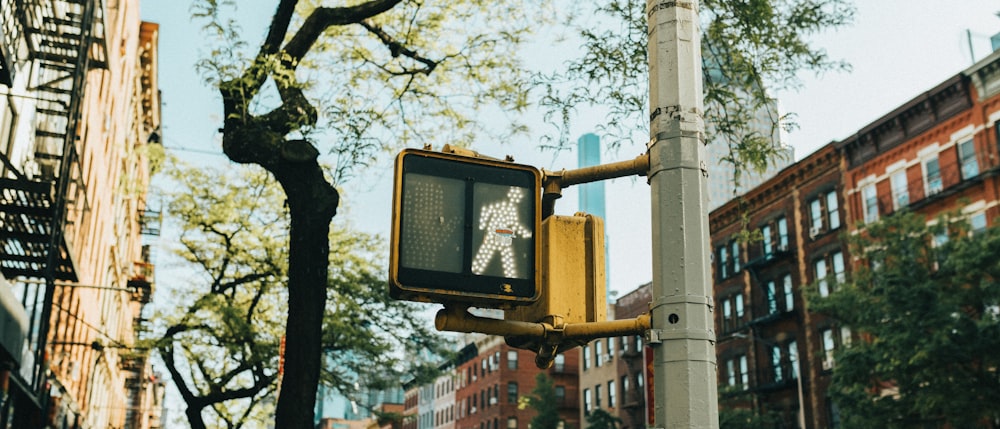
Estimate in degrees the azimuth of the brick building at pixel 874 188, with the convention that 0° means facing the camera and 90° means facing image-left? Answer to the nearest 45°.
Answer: approximately 45°

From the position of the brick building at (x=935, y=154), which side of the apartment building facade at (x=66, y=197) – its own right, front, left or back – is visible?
front

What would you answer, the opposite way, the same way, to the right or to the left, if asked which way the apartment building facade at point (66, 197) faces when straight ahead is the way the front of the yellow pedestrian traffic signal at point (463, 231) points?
to the left

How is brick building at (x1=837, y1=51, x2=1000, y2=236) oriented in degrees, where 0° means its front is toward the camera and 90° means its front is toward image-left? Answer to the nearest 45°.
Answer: approximately 45°

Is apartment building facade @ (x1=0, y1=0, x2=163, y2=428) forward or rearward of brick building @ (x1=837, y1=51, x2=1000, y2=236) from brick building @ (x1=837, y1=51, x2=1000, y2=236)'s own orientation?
forward

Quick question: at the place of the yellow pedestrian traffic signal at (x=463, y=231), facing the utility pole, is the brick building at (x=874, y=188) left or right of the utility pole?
left

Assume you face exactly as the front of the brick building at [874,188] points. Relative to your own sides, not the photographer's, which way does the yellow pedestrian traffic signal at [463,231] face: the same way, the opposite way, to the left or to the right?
to the left

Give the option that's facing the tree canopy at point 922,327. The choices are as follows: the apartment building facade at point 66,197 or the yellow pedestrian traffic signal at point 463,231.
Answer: the apartment building facade

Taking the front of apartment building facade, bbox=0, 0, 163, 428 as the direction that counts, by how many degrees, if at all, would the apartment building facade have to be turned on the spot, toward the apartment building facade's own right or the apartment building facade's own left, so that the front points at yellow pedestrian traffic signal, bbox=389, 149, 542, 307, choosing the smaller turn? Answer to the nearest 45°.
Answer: approximately 90° to the apartment building facade's own right

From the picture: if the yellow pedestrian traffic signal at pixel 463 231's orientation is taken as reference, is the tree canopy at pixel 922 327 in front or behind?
behind

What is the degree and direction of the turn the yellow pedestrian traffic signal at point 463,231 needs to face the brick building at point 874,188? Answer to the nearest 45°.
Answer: approximately 135° to its left

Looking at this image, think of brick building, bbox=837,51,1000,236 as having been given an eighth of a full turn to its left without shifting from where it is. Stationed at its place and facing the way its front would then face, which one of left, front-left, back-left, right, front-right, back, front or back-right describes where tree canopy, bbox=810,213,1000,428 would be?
front

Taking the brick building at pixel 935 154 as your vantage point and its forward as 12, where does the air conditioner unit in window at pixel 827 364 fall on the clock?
The air conditioner unit in window is roughly at 3 o'clock from the brick building.

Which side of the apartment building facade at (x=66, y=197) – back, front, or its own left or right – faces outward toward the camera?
right

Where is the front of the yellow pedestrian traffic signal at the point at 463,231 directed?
toward the camera

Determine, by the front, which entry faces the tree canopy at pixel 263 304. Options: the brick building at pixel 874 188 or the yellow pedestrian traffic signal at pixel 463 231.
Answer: the brick building

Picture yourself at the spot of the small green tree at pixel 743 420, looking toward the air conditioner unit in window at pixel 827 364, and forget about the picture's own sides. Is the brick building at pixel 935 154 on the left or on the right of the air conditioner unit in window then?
right

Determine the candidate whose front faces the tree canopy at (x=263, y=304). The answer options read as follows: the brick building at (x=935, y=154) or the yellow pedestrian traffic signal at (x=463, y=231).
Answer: the brick building

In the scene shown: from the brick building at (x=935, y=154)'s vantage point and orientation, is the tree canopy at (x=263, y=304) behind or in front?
in front
